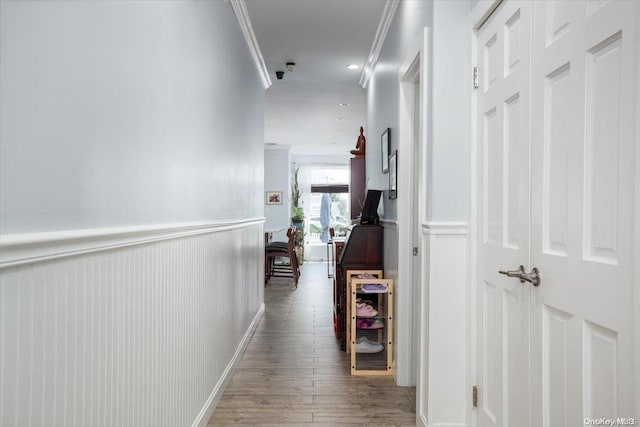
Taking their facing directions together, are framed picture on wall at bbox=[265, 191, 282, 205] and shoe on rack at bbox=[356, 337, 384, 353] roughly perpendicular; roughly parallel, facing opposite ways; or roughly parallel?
roughly perpendicular

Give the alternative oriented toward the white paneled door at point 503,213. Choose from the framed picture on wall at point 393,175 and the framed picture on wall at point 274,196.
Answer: the framed picture on wall at point 274,196

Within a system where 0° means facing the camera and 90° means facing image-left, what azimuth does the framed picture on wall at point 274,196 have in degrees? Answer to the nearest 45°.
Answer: approximately 0°

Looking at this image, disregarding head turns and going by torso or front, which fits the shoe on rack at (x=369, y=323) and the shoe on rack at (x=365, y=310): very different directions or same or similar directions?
same or similar directions

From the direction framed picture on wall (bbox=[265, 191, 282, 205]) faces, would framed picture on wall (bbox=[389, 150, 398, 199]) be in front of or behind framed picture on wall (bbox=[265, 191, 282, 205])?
in front

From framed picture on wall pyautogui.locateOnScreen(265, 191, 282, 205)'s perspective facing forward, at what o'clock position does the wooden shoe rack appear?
The wooden shoe rack is roughly at 12 o'clock from the framed picture on wall.

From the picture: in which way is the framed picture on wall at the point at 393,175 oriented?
to the viewer's left
